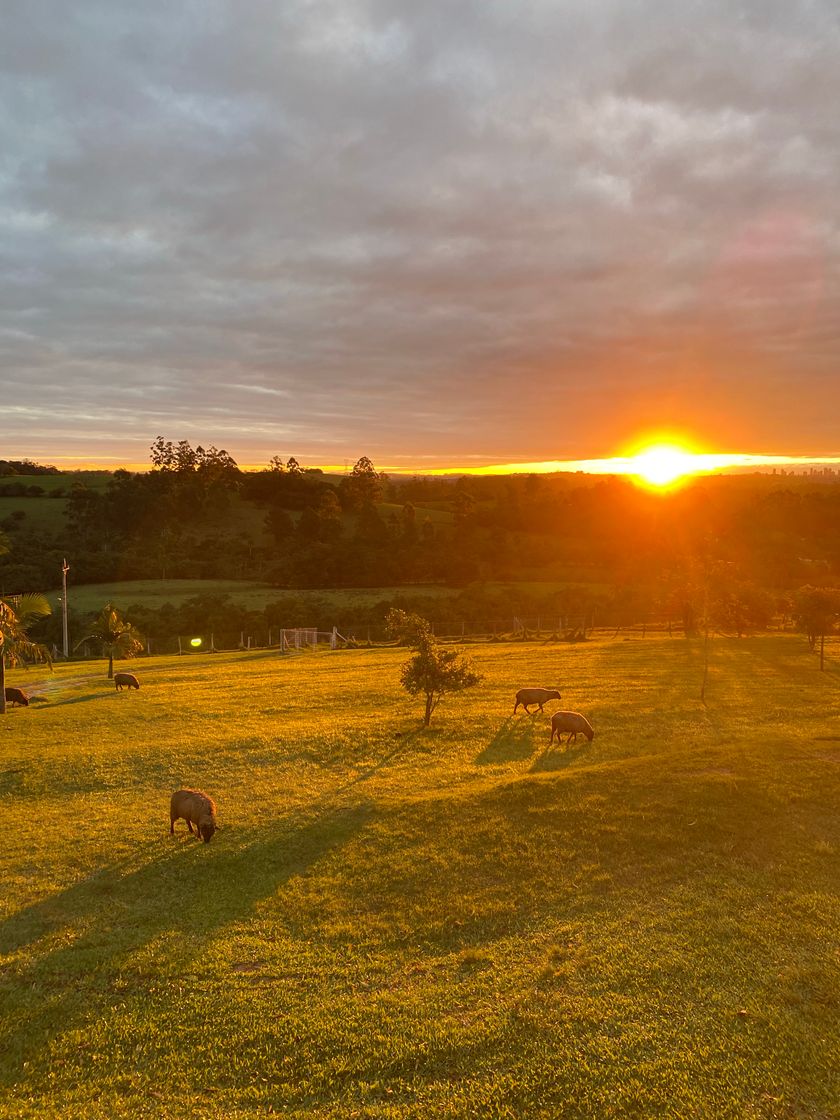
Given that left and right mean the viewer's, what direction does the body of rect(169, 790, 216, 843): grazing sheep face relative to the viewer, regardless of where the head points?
facing the viewer and to the right of the viewer

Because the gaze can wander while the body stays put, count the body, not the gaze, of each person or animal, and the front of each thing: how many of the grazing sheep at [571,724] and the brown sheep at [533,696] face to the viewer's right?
2

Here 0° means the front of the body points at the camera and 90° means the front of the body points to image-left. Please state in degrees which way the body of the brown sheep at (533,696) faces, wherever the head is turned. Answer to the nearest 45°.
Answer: approximately 270°

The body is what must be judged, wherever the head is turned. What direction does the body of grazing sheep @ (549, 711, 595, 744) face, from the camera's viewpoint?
to the viewer's right
